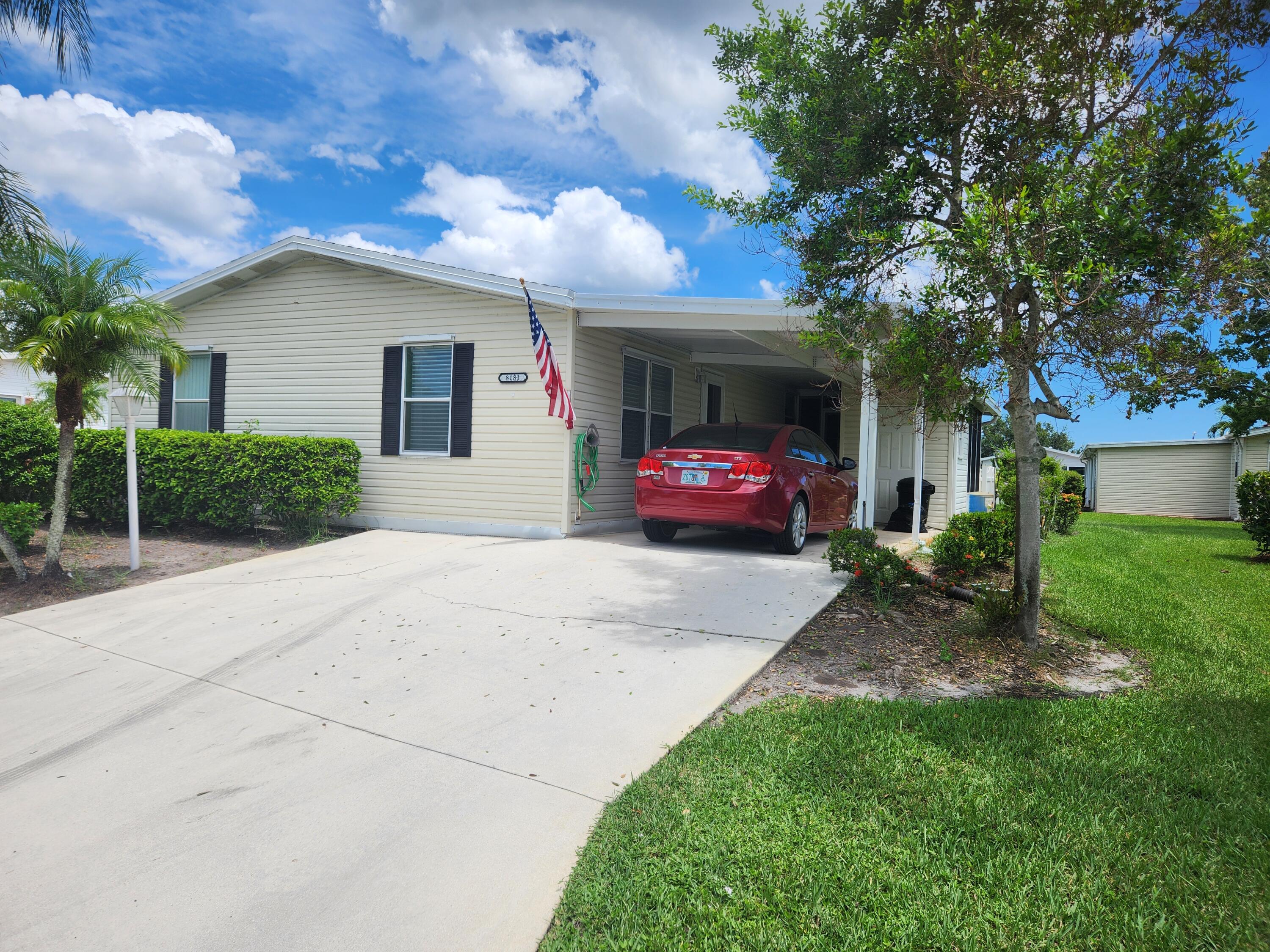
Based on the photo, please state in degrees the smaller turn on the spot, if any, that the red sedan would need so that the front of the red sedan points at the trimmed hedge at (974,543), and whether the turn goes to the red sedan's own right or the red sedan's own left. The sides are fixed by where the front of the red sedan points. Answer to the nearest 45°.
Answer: approximately 45° to the red sedan's own right

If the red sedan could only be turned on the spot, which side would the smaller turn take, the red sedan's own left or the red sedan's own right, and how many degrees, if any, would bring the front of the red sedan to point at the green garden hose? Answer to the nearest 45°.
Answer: approximately 90° to the red sedan's own left

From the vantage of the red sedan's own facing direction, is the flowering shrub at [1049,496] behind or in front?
in front

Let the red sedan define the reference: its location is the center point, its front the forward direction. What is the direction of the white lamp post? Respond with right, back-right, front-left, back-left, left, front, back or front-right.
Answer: back-left

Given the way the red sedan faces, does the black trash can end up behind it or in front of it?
in front

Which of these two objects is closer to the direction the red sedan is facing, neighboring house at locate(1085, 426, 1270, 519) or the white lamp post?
the neighboring house

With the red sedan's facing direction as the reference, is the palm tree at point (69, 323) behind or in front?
behind

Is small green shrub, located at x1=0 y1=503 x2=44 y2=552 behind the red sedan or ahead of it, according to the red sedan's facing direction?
behind

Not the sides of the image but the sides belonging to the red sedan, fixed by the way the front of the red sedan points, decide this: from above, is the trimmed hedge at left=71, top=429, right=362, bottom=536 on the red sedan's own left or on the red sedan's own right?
on the red sedan's own left

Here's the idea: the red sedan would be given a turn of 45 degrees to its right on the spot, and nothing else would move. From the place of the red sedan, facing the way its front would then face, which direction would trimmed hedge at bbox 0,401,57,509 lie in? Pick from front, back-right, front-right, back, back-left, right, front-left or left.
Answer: back

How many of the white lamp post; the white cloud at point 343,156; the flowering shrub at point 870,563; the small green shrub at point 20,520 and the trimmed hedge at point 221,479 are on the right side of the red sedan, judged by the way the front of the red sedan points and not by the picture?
1

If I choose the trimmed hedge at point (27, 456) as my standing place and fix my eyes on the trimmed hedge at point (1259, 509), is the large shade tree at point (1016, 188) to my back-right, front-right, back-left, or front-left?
front-right

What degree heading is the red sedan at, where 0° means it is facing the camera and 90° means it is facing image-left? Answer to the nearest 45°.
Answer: approximately 225°
